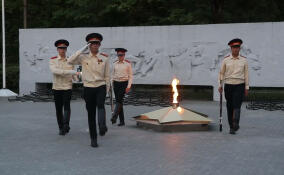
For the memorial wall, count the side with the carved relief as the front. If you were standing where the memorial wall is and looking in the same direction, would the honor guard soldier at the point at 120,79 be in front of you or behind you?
in front

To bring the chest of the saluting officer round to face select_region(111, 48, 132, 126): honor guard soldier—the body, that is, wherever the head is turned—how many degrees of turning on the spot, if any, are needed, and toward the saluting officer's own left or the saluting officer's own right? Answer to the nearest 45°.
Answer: approximately 180°

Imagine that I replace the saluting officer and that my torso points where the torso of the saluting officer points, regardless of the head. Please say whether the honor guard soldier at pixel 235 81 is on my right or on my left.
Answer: on my left

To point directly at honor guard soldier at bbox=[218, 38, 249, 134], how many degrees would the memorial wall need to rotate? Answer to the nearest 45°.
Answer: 0° — it already faces them

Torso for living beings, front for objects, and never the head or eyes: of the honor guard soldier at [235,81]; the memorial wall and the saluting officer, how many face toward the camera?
3

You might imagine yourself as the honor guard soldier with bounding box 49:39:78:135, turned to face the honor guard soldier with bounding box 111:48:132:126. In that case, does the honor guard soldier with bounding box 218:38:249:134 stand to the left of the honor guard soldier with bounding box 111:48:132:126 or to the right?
right

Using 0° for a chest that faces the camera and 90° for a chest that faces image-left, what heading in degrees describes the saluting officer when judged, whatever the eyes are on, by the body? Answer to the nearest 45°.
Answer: approximately 0°

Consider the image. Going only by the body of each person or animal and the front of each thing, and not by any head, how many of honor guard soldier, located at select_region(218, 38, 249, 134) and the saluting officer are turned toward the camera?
2

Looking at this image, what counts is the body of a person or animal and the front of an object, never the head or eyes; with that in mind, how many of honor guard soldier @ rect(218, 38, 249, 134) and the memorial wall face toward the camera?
2

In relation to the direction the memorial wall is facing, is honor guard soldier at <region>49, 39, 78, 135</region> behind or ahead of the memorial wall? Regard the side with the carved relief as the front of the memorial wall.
ahead

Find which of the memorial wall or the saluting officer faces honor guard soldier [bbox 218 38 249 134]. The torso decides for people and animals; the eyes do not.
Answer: the memorial wall
